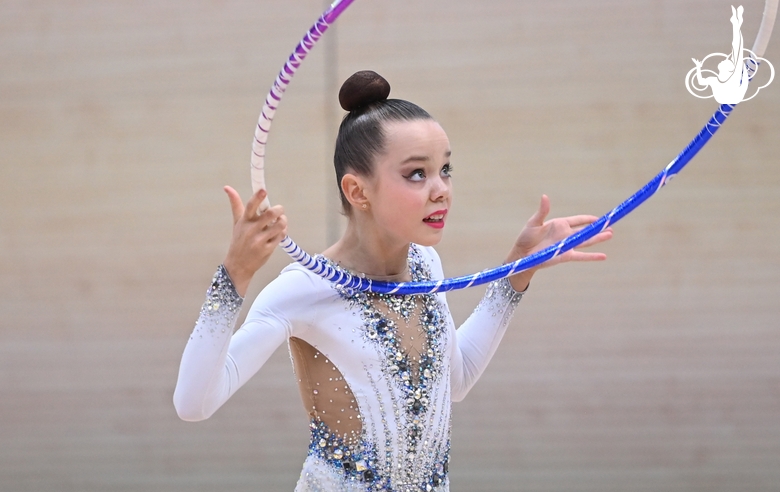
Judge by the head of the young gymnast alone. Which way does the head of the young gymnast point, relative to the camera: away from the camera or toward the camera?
toward the camera

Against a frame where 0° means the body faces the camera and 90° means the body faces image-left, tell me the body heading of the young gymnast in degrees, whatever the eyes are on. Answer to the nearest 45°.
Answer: approximately 315°
